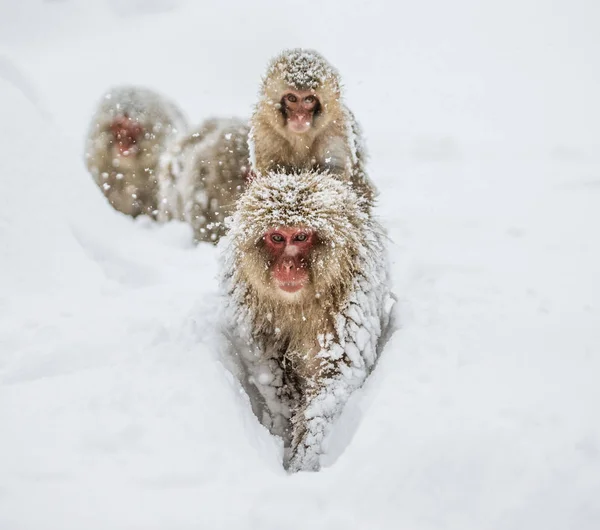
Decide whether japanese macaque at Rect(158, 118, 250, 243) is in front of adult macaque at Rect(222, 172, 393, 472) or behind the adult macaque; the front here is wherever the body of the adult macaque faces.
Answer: behind

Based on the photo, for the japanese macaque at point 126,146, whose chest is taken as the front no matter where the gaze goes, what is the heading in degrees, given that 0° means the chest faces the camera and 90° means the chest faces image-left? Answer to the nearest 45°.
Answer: approximately 0°

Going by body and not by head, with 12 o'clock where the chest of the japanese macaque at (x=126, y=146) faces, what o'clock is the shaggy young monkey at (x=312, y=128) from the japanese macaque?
The shaggy young monkey is roughly at 11 o'clock from the japanese macaque.

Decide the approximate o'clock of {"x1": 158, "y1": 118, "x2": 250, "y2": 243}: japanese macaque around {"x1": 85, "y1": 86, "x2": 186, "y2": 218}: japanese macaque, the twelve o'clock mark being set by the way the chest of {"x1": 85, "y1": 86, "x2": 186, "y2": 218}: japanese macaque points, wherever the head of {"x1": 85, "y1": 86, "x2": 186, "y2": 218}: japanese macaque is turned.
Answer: {"x1": 158, "y1": 118, "x2": 250, "y2": 243}: japanese macaque is roughly at 9 o'clock from {"x1": 85, "y1": 86, "x2": 186, "y2": 218}: japanese macaque.

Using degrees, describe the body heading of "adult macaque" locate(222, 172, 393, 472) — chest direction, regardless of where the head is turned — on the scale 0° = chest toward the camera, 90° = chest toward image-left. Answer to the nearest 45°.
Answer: approximately 0°

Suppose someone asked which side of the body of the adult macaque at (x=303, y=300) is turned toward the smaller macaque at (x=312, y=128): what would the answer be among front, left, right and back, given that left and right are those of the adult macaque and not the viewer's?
back
